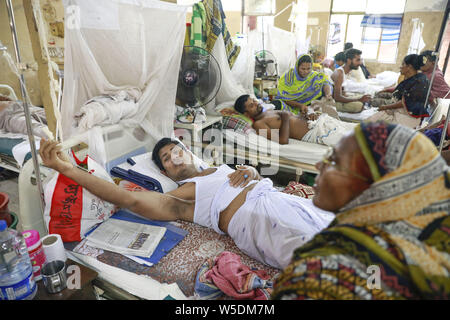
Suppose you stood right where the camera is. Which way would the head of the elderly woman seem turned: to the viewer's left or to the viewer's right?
to the viewer's left

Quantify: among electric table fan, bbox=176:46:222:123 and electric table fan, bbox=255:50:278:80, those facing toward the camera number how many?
2

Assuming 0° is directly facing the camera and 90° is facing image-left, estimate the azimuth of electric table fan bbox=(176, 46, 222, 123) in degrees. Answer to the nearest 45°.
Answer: approximately 0°

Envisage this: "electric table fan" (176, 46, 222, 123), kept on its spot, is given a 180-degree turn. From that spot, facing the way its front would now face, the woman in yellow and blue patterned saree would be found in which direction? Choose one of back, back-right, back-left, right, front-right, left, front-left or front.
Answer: front-right

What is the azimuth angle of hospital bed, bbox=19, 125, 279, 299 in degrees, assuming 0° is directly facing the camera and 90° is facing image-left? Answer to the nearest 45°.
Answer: approximately 315°

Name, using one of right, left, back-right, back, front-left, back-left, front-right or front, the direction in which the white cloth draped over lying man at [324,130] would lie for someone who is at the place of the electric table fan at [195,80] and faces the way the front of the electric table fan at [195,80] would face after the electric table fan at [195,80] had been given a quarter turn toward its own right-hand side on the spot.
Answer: back

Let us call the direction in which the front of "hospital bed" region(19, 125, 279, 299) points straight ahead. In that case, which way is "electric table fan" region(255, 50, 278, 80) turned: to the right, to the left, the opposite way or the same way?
to the right
